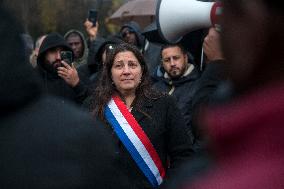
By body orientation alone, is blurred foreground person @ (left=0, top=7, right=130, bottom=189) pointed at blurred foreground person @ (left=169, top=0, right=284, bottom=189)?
no

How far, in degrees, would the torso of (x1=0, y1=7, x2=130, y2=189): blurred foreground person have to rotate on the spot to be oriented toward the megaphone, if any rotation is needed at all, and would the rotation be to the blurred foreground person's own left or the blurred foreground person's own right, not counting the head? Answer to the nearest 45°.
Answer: approximately 45° to the blurred foreground person's own right

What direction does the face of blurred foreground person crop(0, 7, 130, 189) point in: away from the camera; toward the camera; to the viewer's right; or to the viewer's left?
away from the camera

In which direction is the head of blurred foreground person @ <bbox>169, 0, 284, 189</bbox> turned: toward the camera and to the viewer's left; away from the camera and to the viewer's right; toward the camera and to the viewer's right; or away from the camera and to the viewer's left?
away from the camera and to the viewer's left

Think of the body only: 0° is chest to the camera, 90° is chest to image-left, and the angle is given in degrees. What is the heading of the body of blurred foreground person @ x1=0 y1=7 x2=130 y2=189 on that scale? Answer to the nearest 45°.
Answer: approximately 180°

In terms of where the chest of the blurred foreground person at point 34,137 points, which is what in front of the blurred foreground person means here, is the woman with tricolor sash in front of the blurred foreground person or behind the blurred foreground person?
in front

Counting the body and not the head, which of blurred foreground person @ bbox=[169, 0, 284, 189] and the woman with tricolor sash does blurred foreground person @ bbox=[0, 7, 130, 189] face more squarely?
the woman with tricolor sash

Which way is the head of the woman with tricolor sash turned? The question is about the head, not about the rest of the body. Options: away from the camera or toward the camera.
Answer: toward the camera

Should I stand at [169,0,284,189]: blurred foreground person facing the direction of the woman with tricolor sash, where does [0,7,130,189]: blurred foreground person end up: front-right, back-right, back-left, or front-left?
front-left
